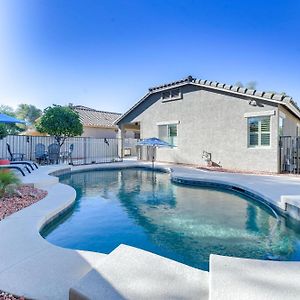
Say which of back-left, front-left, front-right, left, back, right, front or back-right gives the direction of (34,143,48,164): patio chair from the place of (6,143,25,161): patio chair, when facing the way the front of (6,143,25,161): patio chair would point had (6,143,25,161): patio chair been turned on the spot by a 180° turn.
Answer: back

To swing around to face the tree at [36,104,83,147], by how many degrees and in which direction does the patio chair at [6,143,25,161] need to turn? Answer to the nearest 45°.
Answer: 0° — it already faces it

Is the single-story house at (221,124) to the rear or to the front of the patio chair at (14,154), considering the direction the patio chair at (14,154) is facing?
to the front

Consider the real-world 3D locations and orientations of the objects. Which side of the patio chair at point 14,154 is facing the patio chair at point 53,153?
front

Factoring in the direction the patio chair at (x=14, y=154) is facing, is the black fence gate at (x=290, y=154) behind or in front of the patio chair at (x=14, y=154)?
in front

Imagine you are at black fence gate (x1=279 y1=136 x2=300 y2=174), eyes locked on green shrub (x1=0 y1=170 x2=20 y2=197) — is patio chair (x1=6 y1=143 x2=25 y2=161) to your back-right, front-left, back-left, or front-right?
front-right

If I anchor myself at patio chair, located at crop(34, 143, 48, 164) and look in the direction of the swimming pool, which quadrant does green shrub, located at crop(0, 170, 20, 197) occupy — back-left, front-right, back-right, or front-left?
front-right

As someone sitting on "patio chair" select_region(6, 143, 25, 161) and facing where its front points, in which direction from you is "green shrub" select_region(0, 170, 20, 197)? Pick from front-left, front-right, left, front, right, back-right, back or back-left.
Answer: right

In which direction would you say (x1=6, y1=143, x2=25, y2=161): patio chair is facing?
to the viewer's right

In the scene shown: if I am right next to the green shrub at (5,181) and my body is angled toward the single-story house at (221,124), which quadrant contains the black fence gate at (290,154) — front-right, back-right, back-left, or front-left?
front-right

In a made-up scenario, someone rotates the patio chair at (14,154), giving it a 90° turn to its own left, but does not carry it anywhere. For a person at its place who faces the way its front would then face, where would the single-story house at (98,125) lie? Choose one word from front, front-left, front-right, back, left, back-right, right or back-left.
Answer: front-right
